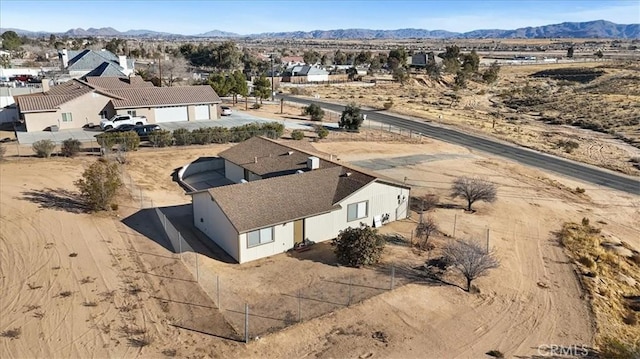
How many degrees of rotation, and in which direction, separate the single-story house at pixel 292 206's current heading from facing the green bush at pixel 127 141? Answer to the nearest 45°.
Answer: approximately 180°

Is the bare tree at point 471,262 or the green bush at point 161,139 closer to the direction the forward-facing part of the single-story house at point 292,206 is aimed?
the bare tree

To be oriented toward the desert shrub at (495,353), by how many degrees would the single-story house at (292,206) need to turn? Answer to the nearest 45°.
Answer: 0° — it already faces it

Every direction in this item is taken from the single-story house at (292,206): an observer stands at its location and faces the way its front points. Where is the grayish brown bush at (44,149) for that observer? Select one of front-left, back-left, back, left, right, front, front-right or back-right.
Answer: back

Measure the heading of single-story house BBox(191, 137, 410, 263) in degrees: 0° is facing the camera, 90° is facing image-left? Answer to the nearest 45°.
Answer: approximately 315°

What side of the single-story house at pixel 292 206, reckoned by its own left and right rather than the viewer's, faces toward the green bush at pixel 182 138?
back

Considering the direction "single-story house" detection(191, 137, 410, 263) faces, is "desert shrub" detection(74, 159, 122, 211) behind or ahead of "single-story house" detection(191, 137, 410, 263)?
behind

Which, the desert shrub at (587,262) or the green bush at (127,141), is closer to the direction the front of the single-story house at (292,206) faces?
the desert shrub

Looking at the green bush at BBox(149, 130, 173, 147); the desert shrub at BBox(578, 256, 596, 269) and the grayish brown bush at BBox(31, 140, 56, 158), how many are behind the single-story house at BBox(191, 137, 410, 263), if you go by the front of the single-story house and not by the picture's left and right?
2

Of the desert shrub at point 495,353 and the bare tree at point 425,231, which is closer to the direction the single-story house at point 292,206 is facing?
the desert shrub

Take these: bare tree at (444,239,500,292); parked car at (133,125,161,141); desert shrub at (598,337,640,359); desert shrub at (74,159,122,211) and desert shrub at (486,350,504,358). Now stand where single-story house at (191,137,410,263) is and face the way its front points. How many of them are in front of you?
3

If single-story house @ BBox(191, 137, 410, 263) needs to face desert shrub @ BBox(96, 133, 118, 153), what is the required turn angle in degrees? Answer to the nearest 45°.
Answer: approximately 180°

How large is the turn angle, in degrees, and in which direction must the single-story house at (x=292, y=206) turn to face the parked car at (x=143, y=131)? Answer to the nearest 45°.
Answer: approximately 180°
